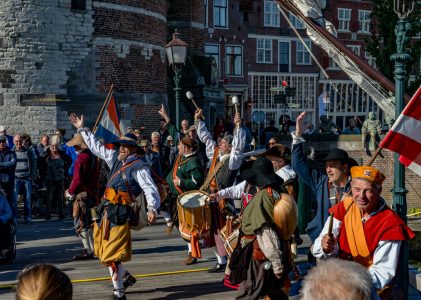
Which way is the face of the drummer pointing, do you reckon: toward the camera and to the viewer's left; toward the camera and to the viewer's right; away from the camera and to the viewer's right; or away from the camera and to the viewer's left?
toward the camera and to the viewer's left

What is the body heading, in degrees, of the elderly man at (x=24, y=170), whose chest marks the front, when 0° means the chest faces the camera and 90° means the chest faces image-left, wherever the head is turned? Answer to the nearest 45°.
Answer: approximately 0°

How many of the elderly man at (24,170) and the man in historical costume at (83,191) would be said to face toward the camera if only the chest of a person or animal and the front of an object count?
1

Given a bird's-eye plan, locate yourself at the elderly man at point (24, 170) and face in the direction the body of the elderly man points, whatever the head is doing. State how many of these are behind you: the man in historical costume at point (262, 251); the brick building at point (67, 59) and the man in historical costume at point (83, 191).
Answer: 1

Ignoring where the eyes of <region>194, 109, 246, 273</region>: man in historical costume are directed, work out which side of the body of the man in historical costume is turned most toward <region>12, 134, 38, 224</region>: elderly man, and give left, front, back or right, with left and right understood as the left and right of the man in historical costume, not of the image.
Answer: right

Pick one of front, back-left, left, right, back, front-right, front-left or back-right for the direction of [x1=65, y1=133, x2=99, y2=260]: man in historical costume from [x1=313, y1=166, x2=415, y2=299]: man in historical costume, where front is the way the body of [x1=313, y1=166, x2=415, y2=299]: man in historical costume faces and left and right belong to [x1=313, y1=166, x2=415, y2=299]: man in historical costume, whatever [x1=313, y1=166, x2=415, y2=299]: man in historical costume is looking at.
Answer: right

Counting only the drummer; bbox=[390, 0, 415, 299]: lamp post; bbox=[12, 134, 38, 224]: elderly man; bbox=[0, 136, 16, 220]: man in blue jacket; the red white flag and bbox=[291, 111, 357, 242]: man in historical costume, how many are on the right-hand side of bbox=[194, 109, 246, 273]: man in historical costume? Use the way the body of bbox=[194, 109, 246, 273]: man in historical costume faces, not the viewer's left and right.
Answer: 3

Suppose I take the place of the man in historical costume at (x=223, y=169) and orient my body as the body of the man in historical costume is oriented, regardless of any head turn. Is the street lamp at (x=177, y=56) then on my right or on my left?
on my right
